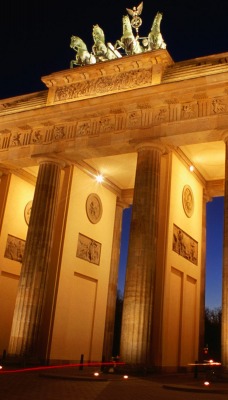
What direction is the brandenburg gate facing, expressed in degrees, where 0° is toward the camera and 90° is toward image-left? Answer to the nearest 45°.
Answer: approximately 45°
